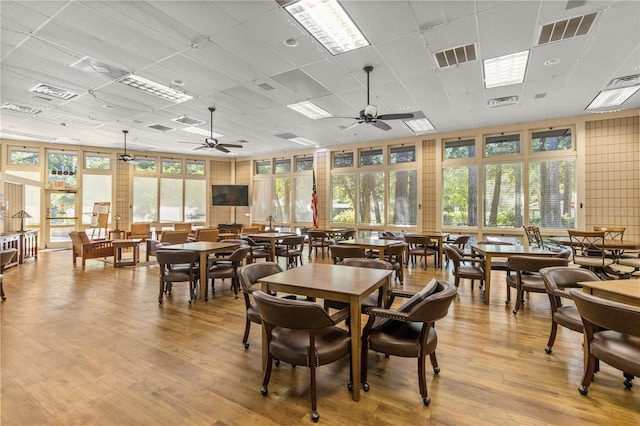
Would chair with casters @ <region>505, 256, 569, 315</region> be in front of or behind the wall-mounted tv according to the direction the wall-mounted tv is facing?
in front

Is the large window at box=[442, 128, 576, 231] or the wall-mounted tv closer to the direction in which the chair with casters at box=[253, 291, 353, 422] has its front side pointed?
the large window

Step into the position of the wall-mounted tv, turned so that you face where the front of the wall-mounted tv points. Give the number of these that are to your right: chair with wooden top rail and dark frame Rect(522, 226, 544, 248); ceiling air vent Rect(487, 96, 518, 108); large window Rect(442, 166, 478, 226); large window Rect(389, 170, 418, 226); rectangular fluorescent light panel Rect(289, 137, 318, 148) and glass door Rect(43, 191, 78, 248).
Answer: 1

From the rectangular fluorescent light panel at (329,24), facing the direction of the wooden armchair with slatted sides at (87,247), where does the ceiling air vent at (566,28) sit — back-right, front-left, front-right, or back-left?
back-right

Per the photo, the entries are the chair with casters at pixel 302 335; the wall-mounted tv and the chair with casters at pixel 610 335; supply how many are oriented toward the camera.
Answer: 1

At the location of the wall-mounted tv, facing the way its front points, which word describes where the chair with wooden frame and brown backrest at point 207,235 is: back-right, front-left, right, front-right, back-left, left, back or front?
front

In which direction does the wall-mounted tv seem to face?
toward the camera

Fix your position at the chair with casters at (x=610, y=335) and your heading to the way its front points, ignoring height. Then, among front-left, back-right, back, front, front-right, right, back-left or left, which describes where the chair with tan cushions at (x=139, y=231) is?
back-left

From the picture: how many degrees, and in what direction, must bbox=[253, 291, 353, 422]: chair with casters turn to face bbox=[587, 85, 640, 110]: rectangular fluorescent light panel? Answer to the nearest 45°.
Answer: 0° — it already faces it

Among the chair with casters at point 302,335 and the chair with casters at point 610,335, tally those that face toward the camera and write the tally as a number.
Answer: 0

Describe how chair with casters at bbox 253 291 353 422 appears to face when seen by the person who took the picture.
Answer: facing away from the viewer and to the right of the viewer

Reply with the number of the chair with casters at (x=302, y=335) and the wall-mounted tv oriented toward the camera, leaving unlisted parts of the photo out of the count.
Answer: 1

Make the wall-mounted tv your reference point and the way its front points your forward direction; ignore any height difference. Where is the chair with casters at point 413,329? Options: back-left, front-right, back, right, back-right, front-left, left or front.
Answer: front

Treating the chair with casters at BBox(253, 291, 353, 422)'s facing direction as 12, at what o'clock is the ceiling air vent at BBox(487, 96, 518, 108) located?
The ceiling air vent is roughly at 12 o'clock from the chair with casters.

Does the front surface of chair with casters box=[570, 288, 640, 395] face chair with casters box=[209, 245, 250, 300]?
no

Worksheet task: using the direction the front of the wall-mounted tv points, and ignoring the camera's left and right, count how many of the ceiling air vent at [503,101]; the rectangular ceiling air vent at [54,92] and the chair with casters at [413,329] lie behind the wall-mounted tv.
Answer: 0

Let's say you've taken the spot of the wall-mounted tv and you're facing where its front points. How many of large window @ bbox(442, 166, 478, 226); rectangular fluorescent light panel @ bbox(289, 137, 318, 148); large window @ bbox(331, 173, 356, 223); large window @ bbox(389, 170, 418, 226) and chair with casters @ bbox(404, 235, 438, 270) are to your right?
0

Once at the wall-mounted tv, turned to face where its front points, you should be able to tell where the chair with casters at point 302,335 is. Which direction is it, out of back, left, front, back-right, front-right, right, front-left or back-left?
front

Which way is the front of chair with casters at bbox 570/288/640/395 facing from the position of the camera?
facing away from the viewer and to the right of the viewer

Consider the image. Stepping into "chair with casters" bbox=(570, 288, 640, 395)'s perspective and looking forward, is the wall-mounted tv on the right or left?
on its left

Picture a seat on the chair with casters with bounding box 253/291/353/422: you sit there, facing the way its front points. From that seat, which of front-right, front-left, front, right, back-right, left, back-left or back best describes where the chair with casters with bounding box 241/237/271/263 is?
front-left
